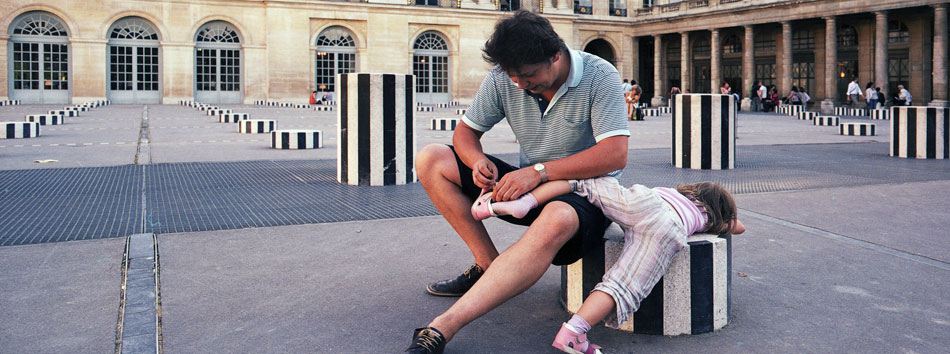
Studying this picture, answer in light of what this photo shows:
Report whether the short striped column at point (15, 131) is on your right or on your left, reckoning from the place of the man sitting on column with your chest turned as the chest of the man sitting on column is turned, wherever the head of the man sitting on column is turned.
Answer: on your right

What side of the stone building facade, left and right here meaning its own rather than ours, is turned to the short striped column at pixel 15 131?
front

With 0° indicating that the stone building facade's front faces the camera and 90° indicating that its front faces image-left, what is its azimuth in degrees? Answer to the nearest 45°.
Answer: approximately 0°

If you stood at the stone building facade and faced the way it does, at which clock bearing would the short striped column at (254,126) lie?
The short striped column is roughly at 12 o'clock from the stone building facade.

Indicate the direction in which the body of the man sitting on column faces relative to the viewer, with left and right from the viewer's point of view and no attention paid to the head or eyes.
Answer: facing the viewer and to the left of the viewer

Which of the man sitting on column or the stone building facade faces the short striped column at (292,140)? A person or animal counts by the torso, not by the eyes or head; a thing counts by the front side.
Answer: the stone building facade

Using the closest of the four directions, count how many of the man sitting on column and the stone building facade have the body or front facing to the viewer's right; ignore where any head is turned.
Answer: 0

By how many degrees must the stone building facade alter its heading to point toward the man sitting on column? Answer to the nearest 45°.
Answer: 0° — it already faces them

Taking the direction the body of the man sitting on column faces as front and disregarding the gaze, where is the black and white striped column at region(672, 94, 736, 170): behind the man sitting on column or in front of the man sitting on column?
behind
